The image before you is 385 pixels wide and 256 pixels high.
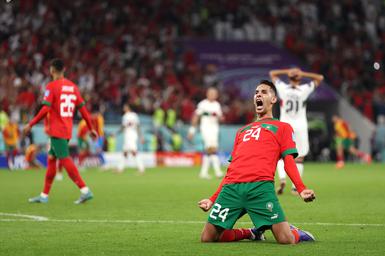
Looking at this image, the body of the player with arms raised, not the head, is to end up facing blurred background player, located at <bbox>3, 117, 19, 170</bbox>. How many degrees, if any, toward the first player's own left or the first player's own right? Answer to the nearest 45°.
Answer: approximately 45° to the first player's own left

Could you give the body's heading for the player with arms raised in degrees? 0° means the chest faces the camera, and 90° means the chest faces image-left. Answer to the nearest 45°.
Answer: approximately 180°

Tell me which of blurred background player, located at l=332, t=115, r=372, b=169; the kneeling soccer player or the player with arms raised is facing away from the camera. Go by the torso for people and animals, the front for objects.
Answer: the player with arms raised

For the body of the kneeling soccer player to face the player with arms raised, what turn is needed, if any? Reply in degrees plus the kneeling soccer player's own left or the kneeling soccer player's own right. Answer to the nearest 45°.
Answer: approximately 135° to the kneeling soccer player's own right

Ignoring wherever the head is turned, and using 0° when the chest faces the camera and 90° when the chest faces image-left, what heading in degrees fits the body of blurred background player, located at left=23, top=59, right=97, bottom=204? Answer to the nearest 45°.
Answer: approximately 135°

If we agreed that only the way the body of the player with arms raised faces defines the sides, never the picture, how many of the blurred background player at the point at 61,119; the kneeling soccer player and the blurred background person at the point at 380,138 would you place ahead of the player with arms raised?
1
